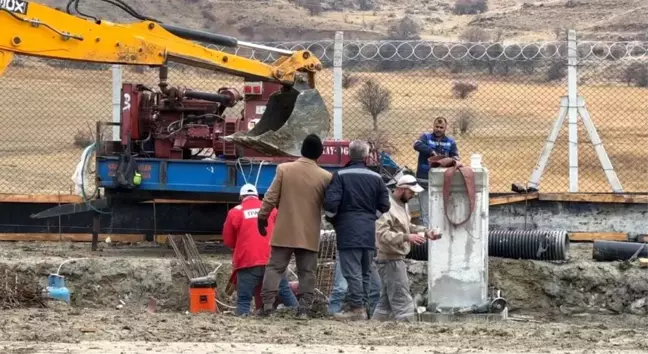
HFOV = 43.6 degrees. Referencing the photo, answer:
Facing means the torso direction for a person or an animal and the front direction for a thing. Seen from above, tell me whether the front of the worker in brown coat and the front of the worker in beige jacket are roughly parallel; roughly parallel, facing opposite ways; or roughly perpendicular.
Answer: roughly perpendicular

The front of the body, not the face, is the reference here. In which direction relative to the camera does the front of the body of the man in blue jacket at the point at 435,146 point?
toward the camera

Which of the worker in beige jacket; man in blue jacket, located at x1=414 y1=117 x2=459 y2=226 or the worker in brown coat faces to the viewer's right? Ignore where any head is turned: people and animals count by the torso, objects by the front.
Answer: the worker in beige jacket

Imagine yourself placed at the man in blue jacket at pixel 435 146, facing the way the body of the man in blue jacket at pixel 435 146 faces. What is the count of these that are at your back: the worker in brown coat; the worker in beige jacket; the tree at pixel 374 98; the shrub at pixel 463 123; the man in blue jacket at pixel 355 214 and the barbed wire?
3

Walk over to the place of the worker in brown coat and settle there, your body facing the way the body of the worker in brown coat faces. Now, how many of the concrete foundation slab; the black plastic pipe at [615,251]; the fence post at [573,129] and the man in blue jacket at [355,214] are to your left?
0

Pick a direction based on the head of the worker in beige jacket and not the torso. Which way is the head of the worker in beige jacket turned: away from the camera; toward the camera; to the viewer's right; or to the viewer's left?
to the viewer's right

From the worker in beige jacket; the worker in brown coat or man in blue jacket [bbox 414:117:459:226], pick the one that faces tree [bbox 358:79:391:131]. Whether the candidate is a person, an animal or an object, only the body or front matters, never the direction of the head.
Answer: the worker in brown coat

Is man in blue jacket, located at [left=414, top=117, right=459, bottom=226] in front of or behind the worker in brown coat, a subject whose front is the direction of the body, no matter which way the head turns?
in front

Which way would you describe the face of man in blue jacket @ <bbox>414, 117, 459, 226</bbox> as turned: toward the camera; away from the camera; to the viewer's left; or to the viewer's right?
toward the camera

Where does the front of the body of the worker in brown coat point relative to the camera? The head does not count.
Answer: away from the camera

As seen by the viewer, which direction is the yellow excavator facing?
to the viewer's right

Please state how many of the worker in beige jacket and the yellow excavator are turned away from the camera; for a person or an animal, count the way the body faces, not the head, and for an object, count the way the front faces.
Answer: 0

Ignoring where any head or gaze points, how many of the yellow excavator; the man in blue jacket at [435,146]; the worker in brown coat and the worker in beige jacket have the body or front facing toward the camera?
1

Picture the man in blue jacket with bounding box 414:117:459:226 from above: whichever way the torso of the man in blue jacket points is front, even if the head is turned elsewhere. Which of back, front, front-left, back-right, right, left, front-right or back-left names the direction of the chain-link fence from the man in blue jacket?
back

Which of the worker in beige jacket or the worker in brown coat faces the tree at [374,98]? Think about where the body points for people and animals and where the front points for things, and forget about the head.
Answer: the worker in brown coat

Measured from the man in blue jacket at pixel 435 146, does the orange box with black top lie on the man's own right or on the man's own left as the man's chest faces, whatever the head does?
on the man's own right

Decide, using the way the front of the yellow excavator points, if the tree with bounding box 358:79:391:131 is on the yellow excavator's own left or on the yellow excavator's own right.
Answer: on the yellow excavator's own left

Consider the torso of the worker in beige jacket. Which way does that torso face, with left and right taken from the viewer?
facing to the right of the viewer

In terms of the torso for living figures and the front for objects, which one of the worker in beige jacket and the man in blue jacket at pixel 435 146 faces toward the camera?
the man in blue jacket

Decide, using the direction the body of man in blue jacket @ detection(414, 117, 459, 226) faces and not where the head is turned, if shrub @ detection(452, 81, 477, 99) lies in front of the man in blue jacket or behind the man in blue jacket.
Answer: behind
